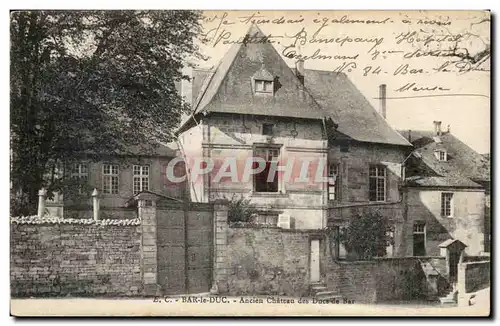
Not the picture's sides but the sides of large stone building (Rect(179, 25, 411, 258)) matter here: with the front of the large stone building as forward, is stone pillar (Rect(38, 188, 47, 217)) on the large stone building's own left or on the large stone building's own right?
on the large stone building's own right

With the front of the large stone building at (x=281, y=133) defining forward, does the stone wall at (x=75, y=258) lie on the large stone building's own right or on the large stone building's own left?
on the large stone building's own right

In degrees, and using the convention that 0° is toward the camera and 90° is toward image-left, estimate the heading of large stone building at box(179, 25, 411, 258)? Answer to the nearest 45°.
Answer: approximately 0°

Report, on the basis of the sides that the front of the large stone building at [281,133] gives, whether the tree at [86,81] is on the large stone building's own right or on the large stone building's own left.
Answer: on the large stone building's own right
